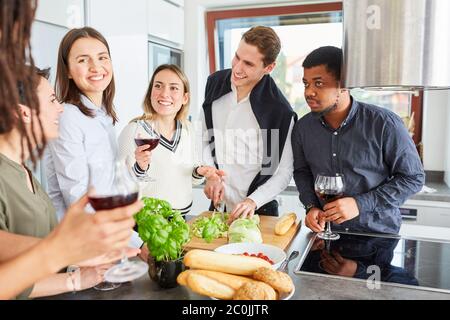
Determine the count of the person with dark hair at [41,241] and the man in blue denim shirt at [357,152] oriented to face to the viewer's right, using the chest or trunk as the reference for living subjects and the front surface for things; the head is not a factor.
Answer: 1

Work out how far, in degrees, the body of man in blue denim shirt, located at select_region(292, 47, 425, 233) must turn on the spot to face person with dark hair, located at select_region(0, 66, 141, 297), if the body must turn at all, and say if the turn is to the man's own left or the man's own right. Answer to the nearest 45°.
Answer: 0° — they already face them

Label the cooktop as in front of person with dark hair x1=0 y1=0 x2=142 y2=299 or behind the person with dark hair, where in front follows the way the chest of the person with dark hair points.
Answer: in front

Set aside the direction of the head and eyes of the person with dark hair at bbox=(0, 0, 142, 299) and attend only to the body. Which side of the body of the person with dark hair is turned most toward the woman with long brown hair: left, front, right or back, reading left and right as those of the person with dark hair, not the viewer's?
left

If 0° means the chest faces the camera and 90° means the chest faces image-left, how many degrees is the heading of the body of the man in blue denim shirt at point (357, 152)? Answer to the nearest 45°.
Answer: approximately 45°

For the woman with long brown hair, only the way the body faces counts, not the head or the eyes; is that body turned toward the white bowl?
yes

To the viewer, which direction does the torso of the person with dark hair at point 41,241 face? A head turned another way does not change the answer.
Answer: to the viewer's right

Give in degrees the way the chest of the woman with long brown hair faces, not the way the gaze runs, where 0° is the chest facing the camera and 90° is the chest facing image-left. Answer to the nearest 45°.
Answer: approximately 315°

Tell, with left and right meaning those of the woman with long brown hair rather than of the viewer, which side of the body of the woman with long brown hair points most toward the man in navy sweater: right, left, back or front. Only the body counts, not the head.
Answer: left
